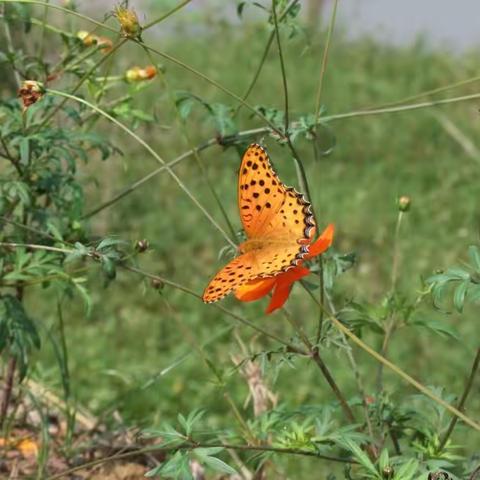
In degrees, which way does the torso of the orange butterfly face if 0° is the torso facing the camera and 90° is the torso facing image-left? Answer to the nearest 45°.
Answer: approximately 90°
